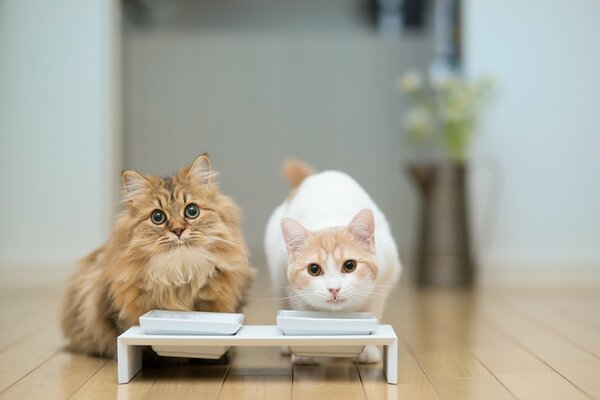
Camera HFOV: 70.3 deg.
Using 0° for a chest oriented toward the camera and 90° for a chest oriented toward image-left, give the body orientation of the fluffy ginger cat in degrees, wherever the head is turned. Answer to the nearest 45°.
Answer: approximately 315°

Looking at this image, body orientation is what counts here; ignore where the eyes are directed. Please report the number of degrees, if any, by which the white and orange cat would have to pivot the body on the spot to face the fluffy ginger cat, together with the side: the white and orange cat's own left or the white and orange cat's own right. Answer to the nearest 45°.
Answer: approximately 90° to the white and orange cat's own right

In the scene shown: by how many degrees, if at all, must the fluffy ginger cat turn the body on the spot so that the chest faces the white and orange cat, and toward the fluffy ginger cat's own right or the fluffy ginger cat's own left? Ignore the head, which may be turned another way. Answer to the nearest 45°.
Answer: approximately 45° to the fluffy ginger cat's own left

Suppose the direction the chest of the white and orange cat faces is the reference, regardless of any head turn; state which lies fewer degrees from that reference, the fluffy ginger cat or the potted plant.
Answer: the fluffy ginger cat

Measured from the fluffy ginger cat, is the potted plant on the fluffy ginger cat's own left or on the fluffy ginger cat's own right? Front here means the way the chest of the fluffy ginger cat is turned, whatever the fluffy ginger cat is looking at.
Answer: on the fluffy ginger cat's own left
